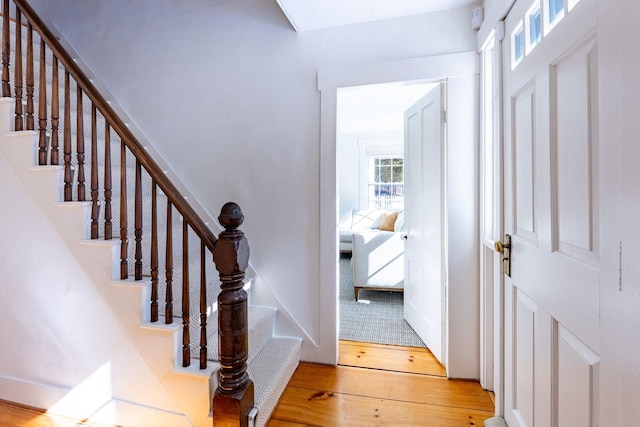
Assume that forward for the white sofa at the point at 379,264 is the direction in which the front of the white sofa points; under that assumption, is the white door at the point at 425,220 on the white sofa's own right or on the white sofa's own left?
on the white sofa's own left

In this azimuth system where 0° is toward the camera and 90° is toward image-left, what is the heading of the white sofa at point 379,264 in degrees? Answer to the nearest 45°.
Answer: approximately 90°

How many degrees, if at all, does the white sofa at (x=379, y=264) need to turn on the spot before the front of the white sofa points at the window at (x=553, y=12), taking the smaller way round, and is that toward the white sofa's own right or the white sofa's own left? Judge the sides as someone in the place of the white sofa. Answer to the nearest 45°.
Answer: approximately 90° to the white sofa's own left

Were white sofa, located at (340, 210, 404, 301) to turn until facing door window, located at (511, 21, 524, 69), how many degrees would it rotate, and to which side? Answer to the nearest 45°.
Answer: approximately 90° to its left

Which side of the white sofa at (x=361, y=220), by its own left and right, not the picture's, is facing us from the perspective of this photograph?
front
